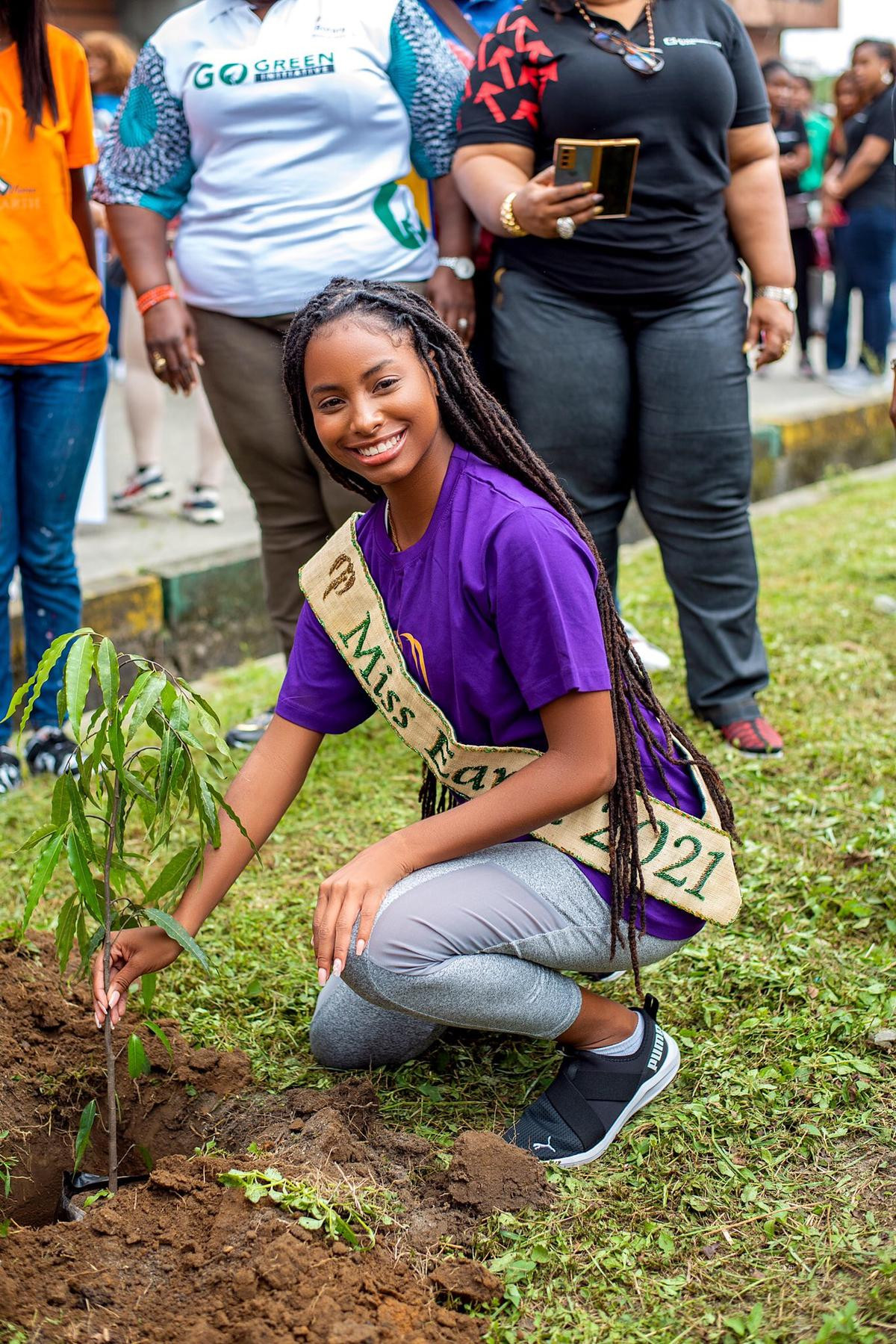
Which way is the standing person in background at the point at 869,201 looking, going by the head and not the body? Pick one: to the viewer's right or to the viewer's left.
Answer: to the viewer's left

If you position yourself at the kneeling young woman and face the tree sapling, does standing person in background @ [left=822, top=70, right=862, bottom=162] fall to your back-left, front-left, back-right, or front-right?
back-right

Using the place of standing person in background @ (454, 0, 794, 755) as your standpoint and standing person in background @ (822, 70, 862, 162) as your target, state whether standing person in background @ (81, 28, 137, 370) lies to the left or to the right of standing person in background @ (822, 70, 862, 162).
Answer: left

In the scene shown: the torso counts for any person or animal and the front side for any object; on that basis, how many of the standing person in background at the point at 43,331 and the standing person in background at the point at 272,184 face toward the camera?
2

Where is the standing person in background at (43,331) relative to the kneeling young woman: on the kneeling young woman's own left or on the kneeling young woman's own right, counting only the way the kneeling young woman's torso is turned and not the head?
on the kneeling young woman's own right

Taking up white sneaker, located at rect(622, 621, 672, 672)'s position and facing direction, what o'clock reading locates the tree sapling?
The tree sapling is roughly at 2 o'clock from the white sneaker.

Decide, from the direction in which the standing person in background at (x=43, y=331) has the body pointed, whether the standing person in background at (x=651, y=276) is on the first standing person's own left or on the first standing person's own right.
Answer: on the first standing person's own left
